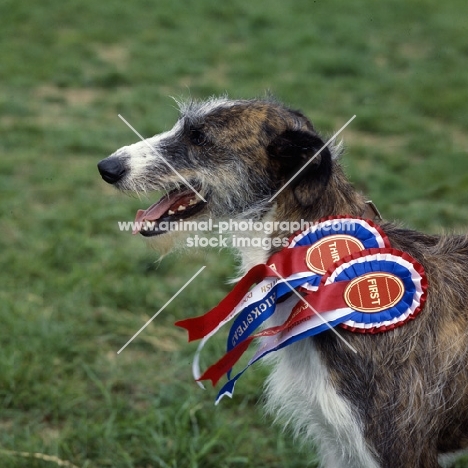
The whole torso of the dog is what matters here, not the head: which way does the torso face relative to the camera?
to the viewer's left
